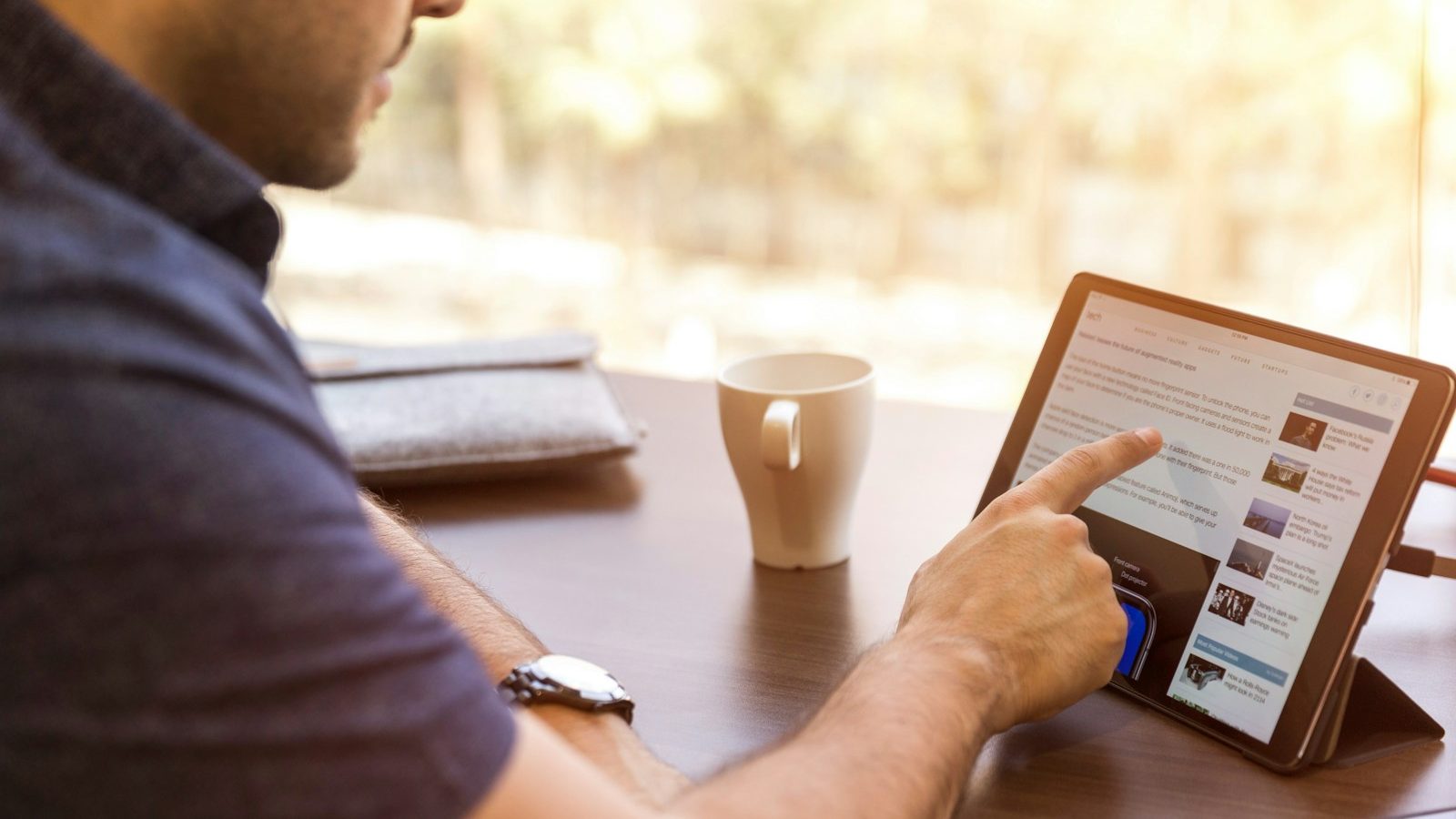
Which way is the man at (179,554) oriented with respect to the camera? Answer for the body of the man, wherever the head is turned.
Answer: to the viewer's right
